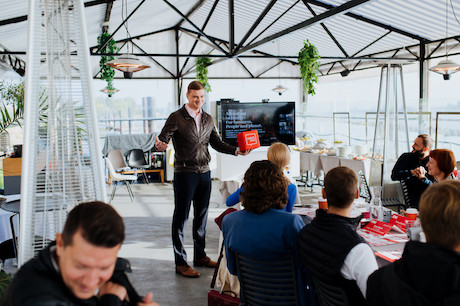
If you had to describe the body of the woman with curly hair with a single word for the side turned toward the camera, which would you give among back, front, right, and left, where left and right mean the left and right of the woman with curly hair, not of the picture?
back

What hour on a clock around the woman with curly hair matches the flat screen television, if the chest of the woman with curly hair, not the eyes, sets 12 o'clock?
The flat screen television is roughly at 12 o'clock from the woman with curly hair.

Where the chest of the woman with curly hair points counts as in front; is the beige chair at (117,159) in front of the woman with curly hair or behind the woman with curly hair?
in front

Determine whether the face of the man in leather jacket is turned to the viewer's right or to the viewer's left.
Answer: to the viewer's right

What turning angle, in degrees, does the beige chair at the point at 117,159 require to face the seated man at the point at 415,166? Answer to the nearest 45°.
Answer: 0° — it already faces them

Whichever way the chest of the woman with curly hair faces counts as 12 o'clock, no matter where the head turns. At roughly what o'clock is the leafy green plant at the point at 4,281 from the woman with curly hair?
The leafy green plant is roughly at 9 o'clock from the woman with curly hair.

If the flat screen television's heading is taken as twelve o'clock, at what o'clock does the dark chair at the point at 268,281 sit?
The dark chair is roughly at 12 o'clock from the flat screen television.

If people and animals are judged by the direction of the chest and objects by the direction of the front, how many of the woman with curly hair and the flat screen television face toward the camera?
1

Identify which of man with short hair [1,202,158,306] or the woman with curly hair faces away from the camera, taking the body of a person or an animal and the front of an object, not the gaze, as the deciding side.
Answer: the woman with curly hair

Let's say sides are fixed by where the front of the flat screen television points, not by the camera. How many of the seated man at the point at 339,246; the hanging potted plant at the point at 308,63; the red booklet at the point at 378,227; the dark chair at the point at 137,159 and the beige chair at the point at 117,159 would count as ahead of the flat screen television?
2

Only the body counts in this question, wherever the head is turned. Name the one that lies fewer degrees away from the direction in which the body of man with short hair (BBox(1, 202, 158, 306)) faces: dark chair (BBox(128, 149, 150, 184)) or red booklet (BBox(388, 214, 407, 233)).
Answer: the red booklet

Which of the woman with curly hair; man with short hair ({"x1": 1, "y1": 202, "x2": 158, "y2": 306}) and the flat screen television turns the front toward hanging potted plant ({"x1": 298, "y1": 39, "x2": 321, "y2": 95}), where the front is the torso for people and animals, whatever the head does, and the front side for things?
the woman with curly hair

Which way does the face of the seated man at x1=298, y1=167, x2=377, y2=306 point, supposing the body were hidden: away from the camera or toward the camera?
away from the camera
